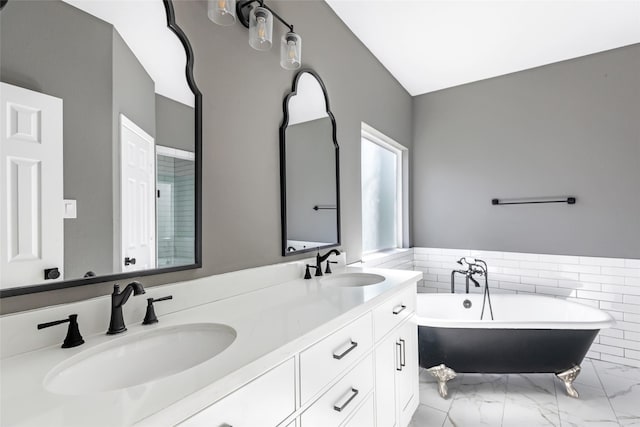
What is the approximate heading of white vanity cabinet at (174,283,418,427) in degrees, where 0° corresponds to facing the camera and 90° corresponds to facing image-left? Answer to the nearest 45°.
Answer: approximately 315°

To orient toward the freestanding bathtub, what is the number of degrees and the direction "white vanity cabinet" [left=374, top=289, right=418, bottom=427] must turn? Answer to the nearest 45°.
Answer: approximately 90° to its left

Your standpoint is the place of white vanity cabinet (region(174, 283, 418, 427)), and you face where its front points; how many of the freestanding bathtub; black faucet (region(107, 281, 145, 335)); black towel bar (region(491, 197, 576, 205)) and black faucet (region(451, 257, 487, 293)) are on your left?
3

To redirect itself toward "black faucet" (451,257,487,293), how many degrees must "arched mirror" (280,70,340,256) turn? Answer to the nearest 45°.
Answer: approximately 90° to its left

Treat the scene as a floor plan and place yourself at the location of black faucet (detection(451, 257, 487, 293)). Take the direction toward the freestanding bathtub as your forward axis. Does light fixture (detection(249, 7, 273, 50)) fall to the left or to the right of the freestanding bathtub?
right

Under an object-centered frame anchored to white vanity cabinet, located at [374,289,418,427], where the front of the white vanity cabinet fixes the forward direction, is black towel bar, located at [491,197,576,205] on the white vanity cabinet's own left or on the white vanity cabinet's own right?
on the white vanity cabinet's own left

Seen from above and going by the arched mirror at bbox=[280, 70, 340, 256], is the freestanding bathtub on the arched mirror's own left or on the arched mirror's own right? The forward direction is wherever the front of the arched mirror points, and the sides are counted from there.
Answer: on the arched mirror's own left

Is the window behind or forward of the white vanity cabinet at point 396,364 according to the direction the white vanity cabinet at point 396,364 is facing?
behind
